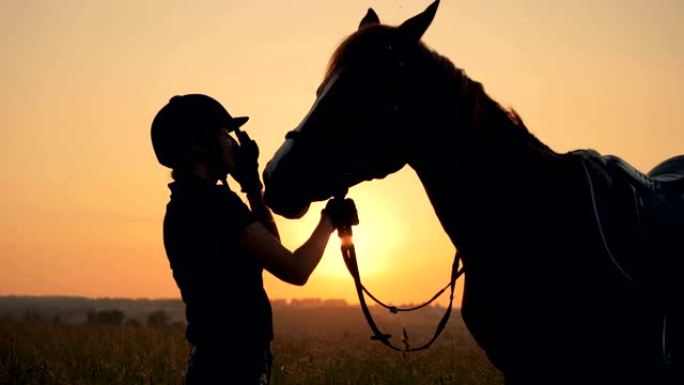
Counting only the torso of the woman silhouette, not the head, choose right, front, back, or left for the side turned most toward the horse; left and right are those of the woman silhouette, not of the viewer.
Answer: front

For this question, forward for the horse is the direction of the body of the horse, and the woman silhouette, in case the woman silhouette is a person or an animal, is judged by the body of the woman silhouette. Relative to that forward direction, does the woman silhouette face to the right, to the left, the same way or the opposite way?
the opposite way

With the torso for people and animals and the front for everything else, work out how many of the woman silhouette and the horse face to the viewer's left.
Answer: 1

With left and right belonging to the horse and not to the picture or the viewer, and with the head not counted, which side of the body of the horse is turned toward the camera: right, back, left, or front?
left

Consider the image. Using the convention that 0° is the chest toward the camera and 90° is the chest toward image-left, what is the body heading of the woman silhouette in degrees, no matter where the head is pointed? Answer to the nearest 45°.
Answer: approximately 270°

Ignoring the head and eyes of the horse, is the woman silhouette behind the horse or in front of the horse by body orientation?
in front
